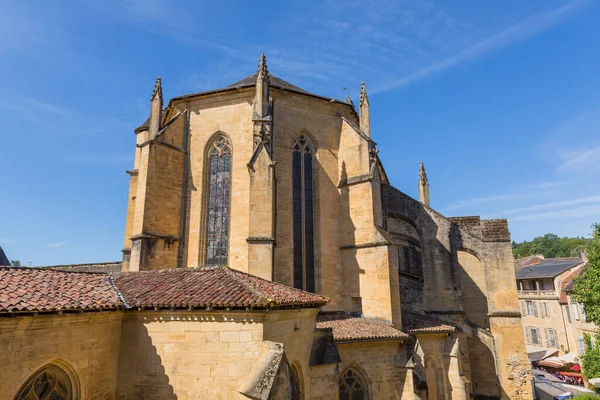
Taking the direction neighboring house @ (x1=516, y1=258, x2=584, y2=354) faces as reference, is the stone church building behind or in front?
in front

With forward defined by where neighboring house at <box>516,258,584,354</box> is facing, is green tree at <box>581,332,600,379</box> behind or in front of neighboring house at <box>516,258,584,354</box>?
in front

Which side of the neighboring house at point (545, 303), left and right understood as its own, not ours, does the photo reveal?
front

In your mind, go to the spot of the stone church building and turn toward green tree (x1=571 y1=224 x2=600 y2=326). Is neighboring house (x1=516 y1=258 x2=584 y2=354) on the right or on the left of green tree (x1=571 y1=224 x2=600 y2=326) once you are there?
left
